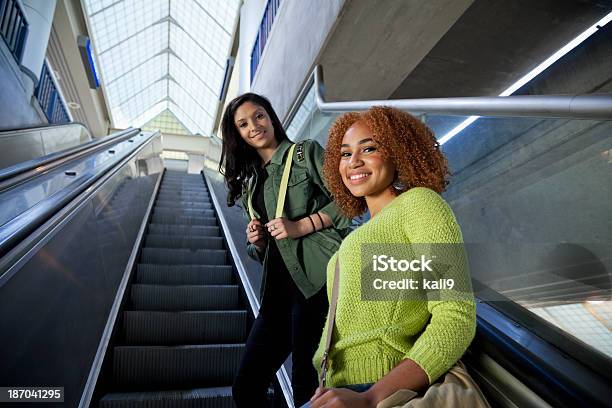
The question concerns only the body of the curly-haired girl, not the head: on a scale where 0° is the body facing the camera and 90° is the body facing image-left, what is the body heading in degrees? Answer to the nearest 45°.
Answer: approximately 45°

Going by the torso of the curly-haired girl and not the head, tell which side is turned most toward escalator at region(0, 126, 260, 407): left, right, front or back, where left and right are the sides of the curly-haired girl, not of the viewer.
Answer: right

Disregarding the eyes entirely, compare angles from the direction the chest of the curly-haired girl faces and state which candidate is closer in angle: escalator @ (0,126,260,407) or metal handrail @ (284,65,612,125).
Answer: the escalator

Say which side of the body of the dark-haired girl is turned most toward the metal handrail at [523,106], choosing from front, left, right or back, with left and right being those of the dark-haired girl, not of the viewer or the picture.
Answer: left

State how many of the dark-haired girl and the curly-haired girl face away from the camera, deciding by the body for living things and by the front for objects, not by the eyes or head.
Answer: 0

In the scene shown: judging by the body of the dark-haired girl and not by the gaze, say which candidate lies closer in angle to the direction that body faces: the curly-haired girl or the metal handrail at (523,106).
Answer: the curly-haired girl
